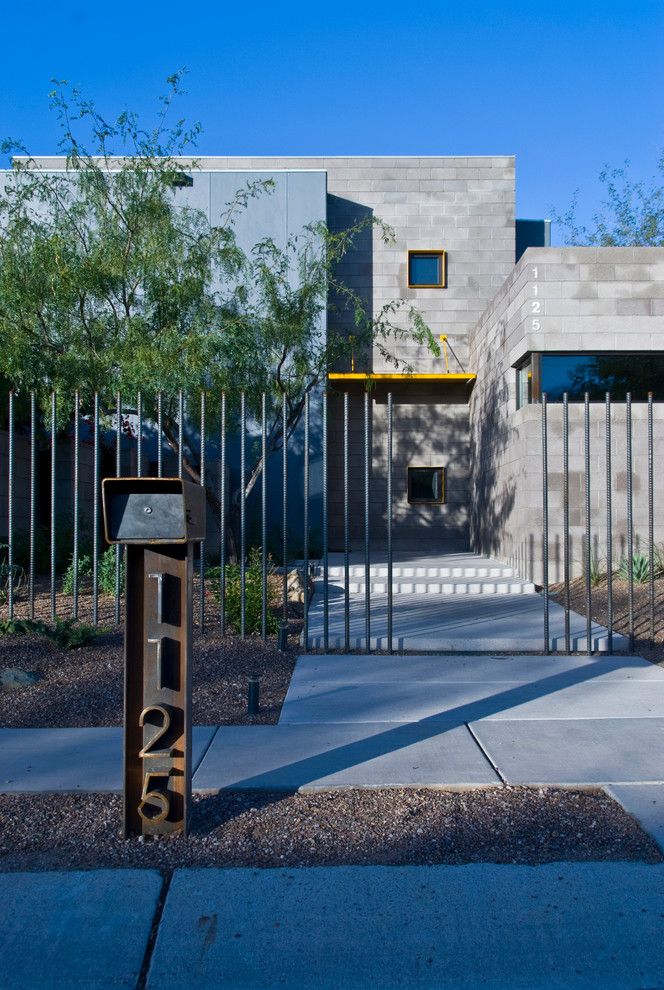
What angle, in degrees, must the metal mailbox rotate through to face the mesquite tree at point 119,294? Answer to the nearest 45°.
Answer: approximately 180°

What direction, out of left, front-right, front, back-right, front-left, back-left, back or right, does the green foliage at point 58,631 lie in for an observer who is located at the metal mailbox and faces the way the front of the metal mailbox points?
back

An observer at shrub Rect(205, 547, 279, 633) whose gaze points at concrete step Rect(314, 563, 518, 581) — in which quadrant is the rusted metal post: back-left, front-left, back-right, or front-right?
back-right

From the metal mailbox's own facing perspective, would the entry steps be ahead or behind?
behind

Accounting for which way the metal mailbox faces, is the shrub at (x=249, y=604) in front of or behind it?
behind

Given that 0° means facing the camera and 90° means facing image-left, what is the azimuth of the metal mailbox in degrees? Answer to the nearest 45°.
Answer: approximately 0°

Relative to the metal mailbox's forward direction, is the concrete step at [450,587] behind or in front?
behind
